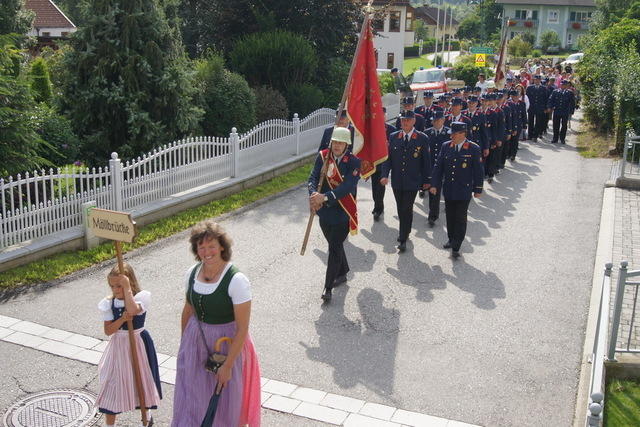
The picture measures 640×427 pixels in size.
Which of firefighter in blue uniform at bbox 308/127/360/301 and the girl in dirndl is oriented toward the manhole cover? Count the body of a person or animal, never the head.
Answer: the firefighter in blue uniform

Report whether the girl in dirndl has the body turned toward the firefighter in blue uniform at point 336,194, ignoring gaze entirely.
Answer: no

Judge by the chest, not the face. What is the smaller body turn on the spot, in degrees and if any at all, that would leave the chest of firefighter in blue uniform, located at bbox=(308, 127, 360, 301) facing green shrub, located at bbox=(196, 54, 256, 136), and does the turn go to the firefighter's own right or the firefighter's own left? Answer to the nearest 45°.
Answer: approximately 135° to the firefighter's own right

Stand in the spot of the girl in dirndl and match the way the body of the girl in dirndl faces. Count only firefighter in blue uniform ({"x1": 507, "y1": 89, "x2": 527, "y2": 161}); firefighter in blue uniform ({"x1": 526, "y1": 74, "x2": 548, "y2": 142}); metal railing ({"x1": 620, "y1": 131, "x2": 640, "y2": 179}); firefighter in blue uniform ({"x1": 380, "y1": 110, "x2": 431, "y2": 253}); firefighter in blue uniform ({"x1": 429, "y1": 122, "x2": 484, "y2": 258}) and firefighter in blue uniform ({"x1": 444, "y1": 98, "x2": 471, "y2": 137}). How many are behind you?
6

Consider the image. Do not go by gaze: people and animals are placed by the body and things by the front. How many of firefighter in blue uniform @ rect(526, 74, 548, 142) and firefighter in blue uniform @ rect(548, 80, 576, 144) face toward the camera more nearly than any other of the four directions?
2

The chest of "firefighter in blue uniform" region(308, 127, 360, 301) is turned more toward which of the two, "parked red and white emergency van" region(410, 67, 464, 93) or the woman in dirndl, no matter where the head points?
the woman in dirndl

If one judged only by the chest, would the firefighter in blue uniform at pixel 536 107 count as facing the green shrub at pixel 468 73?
no

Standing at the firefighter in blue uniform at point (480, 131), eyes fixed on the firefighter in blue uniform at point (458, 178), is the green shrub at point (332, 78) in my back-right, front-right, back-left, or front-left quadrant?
back-right

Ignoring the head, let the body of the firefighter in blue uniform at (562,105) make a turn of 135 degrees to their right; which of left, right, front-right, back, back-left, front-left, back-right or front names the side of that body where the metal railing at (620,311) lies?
back-left

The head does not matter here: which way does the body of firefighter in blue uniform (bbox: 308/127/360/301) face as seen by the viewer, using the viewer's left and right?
facing the viewer and to the left of the viewer

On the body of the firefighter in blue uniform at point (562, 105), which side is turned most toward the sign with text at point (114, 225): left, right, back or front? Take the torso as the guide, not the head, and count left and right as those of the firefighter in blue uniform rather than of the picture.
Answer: front

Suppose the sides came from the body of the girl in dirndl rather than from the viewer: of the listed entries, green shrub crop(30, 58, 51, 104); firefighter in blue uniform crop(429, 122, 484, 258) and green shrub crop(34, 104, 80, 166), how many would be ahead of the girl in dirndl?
0

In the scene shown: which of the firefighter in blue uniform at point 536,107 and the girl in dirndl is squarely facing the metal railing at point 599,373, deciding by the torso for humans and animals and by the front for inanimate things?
the firefighter in blue uniform

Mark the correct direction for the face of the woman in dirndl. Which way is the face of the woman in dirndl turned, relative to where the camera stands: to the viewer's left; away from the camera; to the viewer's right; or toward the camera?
toward the camera

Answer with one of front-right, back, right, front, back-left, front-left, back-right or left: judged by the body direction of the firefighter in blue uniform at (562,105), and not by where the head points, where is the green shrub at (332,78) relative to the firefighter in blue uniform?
right

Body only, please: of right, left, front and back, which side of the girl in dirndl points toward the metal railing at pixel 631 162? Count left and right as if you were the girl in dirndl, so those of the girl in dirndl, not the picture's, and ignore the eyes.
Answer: back

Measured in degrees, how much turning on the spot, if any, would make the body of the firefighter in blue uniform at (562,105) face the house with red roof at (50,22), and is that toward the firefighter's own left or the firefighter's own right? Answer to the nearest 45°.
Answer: approximately 135° to the firefighter's own right

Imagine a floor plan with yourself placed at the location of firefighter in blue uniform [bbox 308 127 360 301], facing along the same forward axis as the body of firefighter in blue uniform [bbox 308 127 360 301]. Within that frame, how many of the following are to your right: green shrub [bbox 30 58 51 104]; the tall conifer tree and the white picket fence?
3

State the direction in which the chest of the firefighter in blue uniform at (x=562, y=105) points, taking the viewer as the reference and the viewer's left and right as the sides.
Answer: facing the viewer

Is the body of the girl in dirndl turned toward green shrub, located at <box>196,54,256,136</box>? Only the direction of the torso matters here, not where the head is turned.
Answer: no
